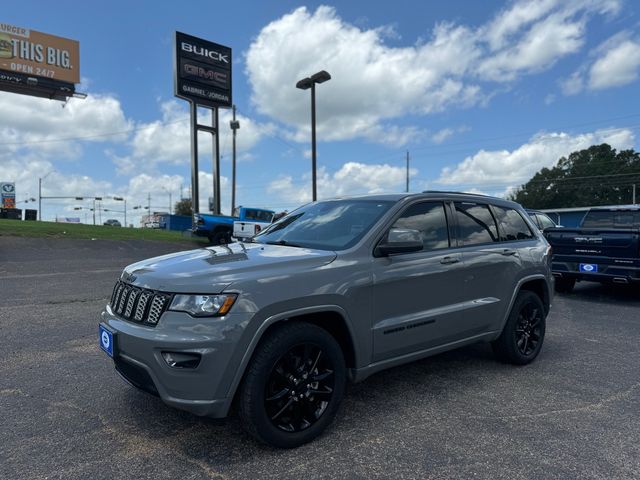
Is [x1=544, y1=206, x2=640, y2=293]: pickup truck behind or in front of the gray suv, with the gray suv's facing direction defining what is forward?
behind

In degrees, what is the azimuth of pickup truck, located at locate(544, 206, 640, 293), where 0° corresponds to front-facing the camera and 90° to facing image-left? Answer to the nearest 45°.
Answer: approximately 225°

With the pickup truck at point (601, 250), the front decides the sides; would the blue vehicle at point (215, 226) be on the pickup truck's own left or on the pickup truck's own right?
on the pickup truck's own left

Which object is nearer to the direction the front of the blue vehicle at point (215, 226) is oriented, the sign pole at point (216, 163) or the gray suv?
the sign pole

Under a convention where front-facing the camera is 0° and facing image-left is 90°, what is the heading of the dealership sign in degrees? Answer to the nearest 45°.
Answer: approximately 315°

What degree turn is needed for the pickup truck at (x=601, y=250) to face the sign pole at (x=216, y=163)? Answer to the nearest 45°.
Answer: approximately 90° to its left

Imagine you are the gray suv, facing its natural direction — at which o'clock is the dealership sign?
The dealership sign is roughly at 4 o'clock from the gray suv.

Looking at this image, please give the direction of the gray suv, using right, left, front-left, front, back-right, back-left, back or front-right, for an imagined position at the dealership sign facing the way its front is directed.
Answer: front-right
